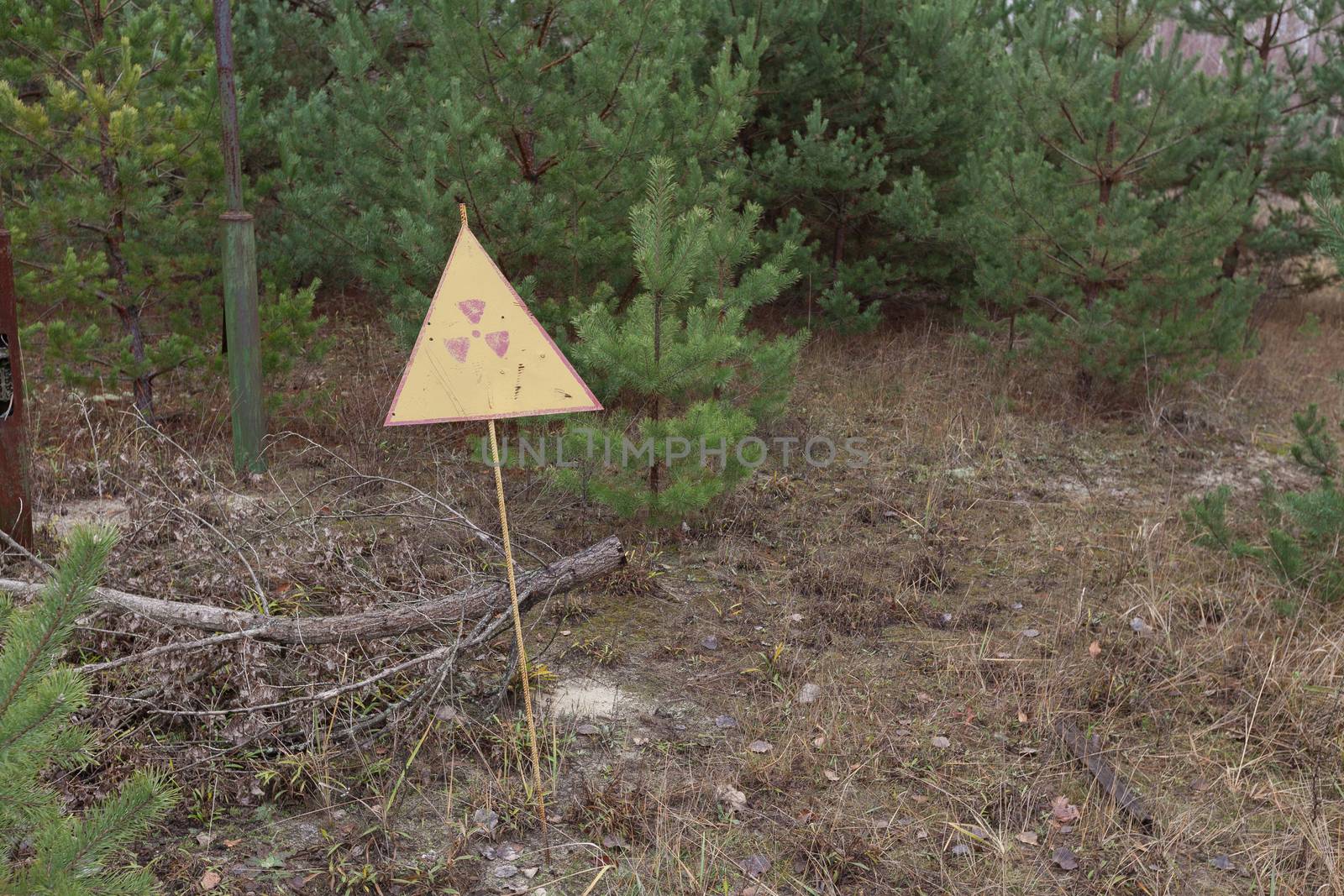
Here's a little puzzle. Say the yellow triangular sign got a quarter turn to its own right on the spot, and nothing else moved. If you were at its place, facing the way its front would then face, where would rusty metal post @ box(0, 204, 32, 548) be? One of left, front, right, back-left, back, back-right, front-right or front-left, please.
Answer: front-right

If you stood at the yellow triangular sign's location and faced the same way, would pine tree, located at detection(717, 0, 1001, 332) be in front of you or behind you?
behind

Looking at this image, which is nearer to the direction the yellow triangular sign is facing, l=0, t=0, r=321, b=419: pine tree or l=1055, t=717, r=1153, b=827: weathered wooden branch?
the weathered wooden branch

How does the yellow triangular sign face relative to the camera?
toward the camera

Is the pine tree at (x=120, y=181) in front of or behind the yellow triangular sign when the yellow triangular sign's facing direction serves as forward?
behind

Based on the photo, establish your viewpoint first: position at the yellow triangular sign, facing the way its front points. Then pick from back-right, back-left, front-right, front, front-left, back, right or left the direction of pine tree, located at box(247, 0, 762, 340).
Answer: back

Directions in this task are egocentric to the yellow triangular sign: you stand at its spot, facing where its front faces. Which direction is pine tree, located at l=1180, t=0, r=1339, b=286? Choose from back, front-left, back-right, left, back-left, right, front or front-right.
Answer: back-left

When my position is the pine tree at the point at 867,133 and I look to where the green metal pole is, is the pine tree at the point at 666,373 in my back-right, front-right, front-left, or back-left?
front-left

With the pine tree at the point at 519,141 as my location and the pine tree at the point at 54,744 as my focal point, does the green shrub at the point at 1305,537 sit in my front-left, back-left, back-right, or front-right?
front-left

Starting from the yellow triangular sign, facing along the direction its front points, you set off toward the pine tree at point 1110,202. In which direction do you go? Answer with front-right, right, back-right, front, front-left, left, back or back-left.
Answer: back-left

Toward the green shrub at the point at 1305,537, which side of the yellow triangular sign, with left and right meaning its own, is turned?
left

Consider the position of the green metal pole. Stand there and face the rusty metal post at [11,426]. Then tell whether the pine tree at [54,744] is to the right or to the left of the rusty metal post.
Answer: left

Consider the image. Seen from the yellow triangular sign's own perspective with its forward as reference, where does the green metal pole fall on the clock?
The green metal pole is roughly at 5 o'clock from the yellow triangular sign.
